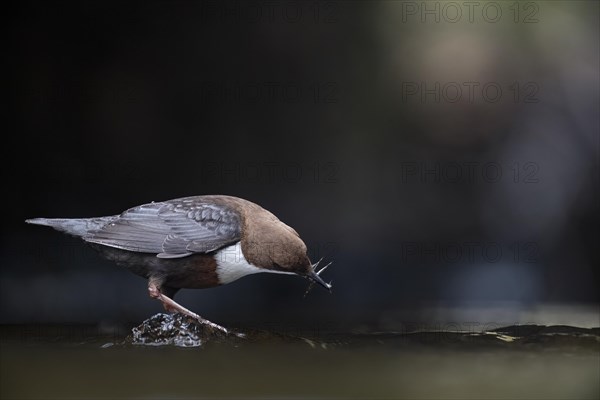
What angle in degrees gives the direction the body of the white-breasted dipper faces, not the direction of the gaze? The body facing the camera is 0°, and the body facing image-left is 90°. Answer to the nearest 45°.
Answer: approximately 270°
